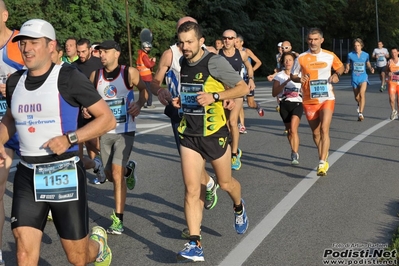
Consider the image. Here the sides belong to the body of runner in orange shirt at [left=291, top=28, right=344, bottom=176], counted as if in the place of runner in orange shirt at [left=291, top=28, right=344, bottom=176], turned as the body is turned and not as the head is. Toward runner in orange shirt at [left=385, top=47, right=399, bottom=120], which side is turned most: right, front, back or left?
back

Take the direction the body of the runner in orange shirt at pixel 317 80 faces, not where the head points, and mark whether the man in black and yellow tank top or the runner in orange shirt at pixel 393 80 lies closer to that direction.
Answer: the man in black and yellow tank top

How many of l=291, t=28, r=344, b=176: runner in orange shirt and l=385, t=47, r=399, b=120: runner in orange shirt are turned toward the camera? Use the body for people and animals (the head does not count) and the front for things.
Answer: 2

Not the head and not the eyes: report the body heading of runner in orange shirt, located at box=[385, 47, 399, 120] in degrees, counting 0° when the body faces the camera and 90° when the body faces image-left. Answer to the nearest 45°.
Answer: approximately 0°

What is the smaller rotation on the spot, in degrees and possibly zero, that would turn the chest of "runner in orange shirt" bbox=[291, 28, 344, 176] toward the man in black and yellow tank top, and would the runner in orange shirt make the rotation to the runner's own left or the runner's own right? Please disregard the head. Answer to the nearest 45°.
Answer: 0° — they already face them

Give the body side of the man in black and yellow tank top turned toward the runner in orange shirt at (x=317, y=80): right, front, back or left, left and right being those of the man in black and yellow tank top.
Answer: back

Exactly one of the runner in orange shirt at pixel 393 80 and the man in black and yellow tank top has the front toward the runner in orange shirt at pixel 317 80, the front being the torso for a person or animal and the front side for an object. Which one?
the runner in orange shirt at pixel 393 80

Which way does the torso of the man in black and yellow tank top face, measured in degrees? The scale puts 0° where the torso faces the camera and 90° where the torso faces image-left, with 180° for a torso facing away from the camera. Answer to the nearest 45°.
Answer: approximately 45°
